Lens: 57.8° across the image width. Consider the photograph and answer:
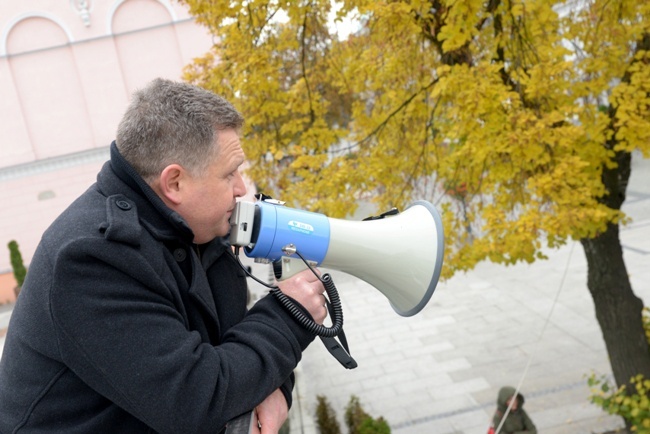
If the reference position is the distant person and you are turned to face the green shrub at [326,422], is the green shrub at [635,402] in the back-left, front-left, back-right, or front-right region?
back-right

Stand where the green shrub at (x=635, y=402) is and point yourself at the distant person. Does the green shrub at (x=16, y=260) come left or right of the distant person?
right

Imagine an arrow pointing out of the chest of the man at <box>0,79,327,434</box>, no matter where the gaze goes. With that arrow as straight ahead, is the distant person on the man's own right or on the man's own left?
on the man's own left

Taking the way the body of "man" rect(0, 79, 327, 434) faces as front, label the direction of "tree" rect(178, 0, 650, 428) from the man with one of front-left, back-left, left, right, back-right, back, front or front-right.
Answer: front-left

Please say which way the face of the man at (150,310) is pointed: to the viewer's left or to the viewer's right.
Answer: to the viewer's right

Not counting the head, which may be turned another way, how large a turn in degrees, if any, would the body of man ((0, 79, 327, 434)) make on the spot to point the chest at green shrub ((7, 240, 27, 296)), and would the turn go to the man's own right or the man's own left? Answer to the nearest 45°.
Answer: approximately 90° to the man's own left

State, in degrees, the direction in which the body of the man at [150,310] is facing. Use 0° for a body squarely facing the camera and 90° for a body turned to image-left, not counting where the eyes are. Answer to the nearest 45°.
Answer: approximately 270°

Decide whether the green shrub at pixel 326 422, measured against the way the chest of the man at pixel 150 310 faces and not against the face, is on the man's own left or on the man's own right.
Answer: on the man's own left
